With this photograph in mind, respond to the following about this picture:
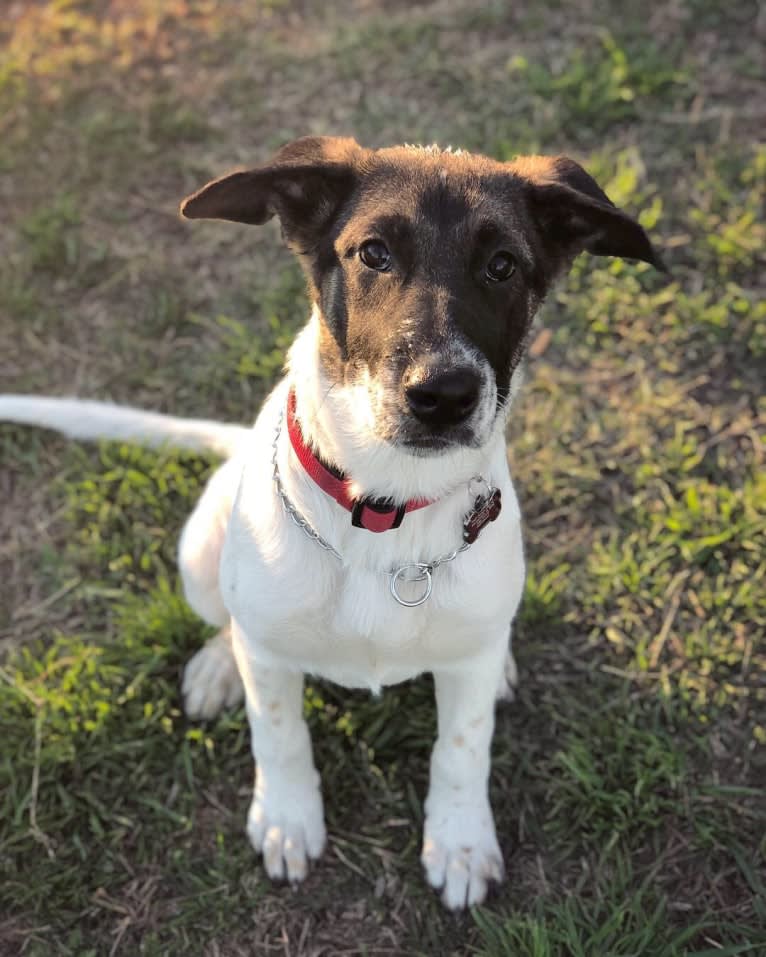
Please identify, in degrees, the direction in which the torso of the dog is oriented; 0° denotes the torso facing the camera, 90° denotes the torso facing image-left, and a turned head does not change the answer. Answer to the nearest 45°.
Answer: approximately 0°
